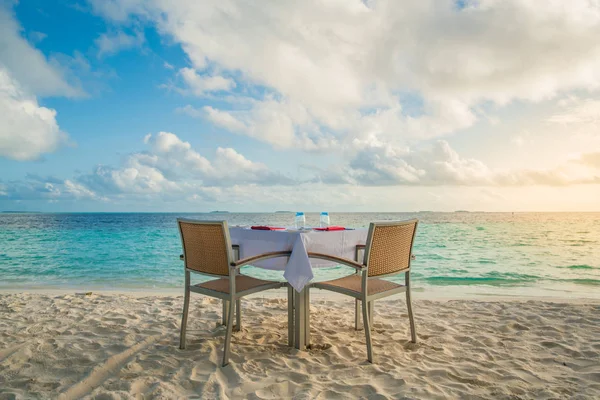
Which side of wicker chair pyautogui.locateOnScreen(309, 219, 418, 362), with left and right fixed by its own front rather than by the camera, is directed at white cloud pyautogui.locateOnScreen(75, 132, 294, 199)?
front

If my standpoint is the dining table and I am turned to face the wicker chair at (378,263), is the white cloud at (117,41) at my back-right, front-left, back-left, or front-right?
back-left

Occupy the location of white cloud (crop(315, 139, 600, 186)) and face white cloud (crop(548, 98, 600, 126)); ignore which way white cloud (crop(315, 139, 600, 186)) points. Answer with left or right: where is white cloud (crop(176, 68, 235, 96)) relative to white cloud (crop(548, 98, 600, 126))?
right

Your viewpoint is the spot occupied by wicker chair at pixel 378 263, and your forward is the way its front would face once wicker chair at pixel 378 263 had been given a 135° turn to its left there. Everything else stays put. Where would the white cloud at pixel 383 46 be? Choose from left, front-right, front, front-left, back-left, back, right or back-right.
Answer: back

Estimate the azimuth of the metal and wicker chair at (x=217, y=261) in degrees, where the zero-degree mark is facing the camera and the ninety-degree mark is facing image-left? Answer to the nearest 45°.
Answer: approximately 225°

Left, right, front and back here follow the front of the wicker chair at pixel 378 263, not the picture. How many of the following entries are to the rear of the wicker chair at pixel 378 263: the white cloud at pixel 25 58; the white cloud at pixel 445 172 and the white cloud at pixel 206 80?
0

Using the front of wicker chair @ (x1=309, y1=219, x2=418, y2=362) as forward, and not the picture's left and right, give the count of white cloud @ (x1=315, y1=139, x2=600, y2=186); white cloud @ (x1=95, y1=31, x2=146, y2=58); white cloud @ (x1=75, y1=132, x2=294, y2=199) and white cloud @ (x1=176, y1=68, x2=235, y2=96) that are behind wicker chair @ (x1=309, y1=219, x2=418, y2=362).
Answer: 0

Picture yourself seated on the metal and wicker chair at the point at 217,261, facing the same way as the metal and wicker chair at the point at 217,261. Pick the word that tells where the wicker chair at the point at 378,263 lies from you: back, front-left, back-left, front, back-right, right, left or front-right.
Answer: front-right

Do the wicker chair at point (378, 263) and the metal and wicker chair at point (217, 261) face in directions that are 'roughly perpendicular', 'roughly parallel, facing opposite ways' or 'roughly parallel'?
roughly perpendicular

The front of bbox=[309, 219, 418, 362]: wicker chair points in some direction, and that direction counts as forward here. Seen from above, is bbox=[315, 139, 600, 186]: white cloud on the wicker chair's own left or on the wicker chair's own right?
on the wicker chair's own right

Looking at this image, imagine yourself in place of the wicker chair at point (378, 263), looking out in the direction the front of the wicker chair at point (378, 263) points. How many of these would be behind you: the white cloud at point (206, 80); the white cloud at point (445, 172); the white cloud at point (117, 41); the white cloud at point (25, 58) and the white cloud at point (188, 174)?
0

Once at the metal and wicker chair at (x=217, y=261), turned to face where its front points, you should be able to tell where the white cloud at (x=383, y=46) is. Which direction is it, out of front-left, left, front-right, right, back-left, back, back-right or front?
front

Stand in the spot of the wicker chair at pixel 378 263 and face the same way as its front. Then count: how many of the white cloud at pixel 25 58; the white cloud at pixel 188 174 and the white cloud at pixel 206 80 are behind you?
0

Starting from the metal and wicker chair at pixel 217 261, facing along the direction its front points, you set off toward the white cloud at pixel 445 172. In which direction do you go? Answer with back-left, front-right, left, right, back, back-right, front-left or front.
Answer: front

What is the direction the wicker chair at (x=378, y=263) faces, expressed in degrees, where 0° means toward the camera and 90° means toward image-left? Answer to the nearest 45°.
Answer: approximately 135°

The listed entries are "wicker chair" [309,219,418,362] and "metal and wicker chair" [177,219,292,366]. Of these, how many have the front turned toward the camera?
0

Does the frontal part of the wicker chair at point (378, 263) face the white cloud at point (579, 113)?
no

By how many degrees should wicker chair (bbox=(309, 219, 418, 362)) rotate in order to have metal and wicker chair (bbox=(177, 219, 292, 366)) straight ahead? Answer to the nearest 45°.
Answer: approximately 45° to its left

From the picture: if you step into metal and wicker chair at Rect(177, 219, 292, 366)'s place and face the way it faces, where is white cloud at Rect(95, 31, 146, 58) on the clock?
The white cloud is roughly at 10 o'clock from the metal and wicker chair.
